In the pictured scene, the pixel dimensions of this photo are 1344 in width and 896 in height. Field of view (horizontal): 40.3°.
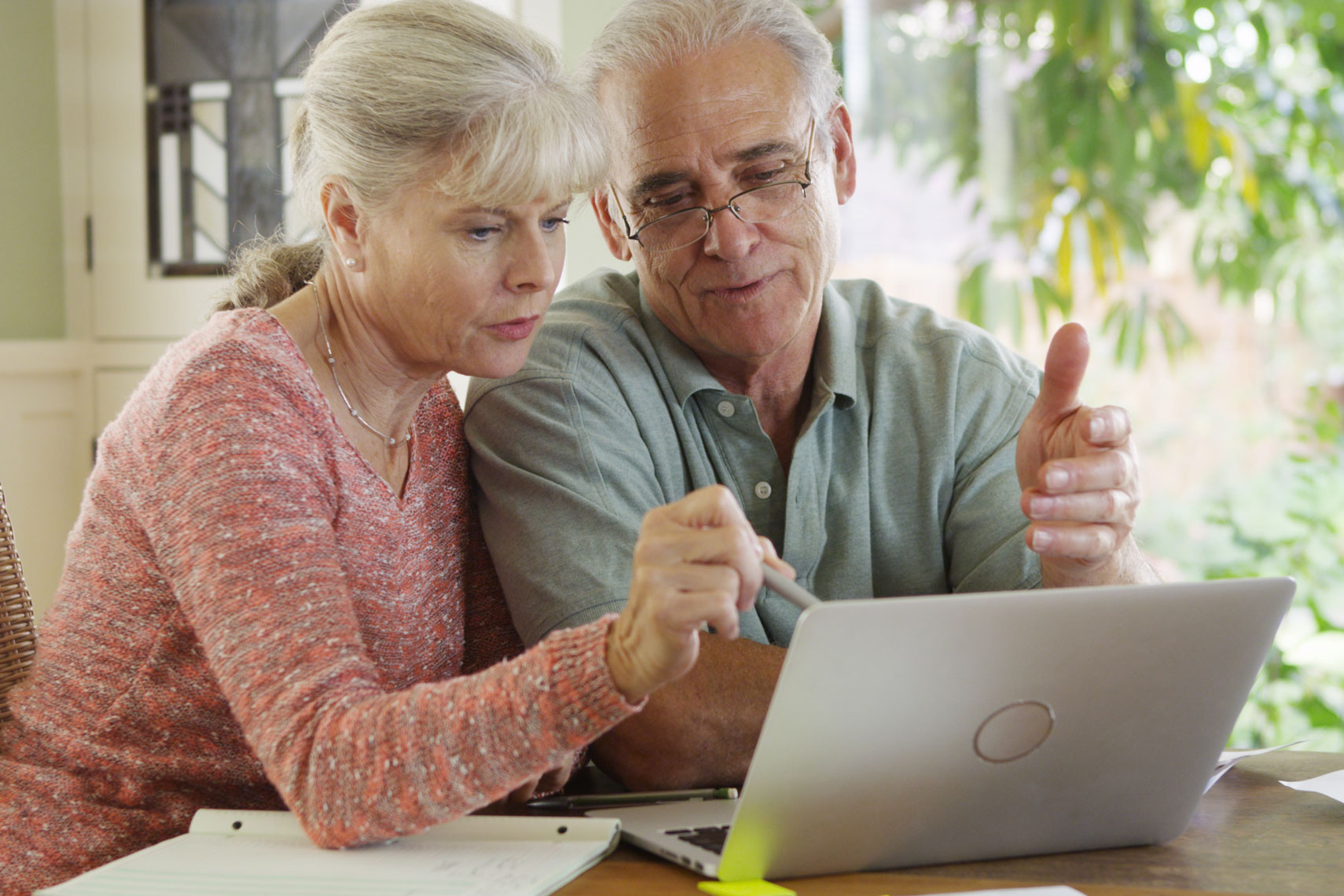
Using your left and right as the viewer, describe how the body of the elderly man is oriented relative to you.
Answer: facing the viewer

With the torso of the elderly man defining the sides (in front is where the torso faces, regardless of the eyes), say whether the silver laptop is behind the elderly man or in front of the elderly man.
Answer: in front

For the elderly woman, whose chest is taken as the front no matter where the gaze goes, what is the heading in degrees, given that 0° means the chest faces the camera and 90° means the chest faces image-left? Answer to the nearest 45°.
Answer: approximately 315°

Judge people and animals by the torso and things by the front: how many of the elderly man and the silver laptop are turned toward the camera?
1

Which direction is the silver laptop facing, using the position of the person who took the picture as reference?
facing away from the viewer and to the left of the viewer

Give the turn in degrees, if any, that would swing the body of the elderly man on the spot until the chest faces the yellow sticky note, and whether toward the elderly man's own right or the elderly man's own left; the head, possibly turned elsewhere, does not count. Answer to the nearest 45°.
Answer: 0° — they already face it
